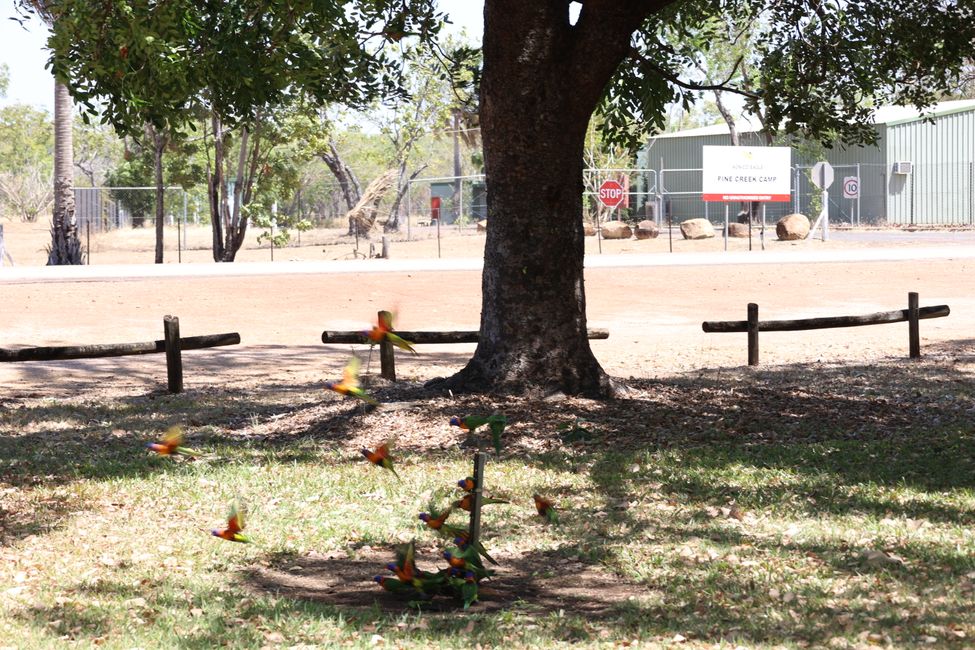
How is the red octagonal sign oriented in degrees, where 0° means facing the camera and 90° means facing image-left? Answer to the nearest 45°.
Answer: approximately 0°

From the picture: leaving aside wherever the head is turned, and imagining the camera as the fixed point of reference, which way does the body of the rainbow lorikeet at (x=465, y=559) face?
to the viewer's left

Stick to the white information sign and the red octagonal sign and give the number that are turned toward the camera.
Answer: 2

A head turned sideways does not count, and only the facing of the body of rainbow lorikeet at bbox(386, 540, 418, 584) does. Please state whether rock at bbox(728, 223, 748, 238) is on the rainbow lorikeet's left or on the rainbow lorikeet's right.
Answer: on the rainbow lorikeet's right

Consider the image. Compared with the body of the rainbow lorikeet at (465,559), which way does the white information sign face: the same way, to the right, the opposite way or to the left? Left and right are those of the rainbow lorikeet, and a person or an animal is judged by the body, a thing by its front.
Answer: to the left

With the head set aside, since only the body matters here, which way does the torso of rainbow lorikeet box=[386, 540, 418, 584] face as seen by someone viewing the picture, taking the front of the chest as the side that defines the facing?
to the viewer's left

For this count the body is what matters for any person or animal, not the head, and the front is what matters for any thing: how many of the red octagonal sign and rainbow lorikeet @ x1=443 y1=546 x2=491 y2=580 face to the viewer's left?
1

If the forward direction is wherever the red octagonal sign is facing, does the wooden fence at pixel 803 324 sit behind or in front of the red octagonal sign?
in front

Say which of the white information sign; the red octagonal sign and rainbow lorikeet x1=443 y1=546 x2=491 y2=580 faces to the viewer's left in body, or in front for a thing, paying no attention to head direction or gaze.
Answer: the rainbow lorikeet

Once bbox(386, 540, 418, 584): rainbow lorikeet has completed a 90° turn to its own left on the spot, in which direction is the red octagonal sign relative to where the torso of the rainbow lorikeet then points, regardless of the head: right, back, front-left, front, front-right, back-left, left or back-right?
back
